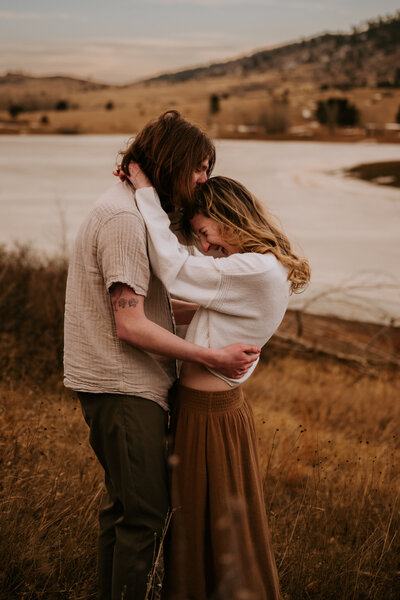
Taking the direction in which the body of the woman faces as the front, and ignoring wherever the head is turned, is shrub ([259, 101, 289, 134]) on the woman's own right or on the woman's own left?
on the woman's own right

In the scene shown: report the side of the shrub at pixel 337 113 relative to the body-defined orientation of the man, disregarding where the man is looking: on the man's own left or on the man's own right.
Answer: on the man's own left

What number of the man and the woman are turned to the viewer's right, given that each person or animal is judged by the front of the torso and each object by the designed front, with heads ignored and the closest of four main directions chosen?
1

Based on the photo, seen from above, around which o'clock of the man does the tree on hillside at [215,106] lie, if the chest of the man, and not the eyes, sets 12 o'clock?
The tree on hillside is roughly at 9 o'clock from the man.

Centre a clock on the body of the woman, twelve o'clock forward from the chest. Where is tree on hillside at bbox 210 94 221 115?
The tree on hillside is roughly at 3 o'clock from the woman.

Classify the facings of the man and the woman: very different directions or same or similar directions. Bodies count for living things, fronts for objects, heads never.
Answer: very different directions

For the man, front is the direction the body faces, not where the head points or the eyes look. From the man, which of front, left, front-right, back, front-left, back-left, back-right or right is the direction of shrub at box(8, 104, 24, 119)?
left

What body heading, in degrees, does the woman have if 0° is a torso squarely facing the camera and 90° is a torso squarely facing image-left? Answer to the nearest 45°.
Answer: approximately 90°

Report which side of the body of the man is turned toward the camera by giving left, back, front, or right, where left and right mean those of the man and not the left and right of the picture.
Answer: right

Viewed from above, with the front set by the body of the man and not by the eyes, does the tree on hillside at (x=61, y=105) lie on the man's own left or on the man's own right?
on the man's own left

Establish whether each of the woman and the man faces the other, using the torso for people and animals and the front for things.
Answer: yes

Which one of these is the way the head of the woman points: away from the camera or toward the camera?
toward the camera
